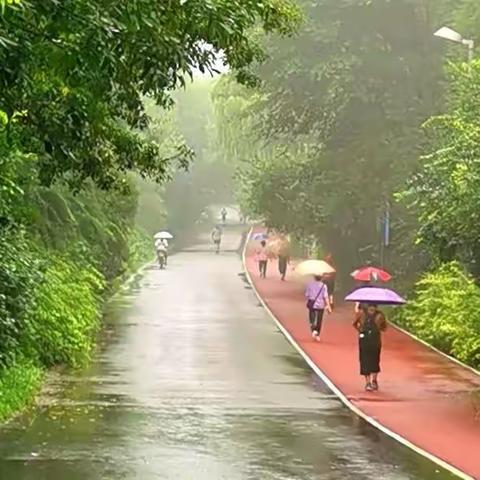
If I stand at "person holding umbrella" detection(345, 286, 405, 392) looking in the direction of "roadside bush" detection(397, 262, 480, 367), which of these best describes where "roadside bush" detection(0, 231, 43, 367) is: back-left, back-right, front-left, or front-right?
back-left

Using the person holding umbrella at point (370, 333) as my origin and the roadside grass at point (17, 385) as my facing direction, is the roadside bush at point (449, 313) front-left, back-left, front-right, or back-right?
back-right

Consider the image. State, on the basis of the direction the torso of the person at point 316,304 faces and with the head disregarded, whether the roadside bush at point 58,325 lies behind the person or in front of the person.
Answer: behind
